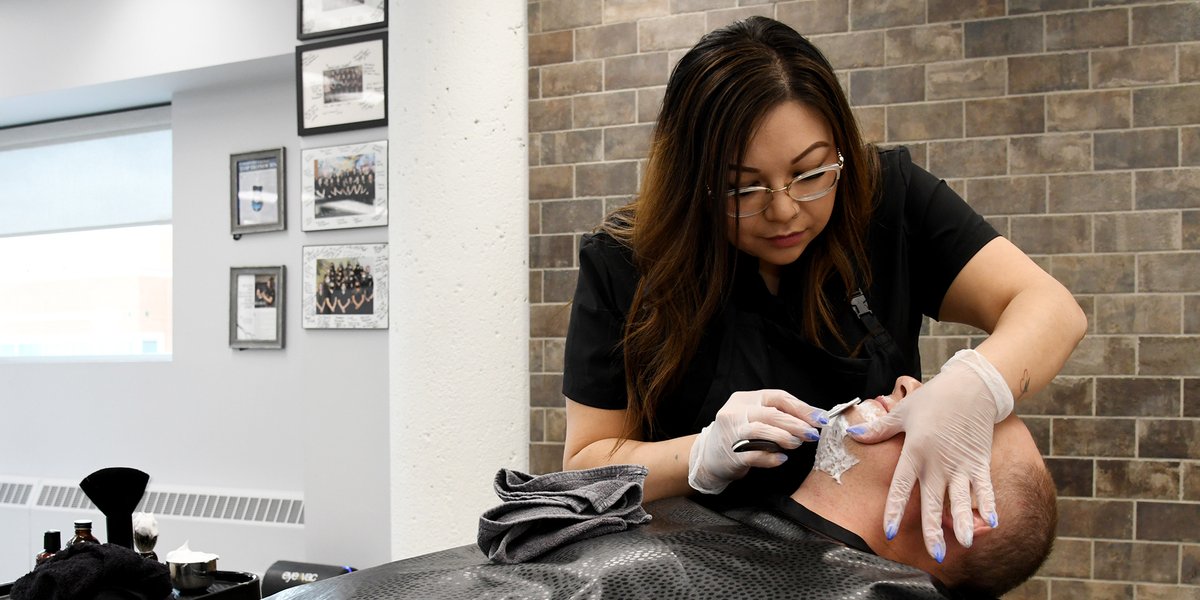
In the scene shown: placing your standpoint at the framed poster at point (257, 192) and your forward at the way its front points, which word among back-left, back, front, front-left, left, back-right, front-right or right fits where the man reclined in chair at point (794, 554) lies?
front-left

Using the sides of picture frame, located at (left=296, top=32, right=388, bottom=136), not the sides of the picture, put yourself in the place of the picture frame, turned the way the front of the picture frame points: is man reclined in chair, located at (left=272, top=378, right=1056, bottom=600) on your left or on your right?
on your left

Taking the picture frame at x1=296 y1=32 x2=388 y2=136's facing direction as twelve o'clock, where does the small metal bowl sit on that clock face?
The small metal bowl is roughly at 11 o'clock from the picture frame.

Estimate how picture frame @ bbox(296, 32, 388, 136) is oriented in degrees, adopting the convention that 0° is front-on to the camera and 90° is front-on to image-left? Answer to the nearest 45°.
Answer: approximately 45°

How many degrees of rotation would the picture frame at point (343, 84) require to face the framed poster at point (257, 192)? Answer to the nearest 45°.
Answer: approximately 90° to its right

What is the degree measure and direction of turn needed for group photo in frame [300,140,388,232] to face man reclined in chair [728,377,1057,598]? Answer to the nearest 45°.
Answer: approximately 45° to its left

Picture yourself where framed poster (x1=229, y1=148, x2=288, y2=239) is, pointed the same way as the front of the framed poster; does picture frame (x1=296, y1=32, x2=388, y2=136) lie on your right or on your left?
on your left

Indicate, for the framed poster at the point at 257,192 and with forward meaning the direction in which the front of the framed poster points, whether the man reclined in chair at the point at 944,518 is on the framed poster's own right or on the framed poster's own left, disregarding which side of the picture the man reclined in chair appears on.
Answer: on the framed poster's own left
